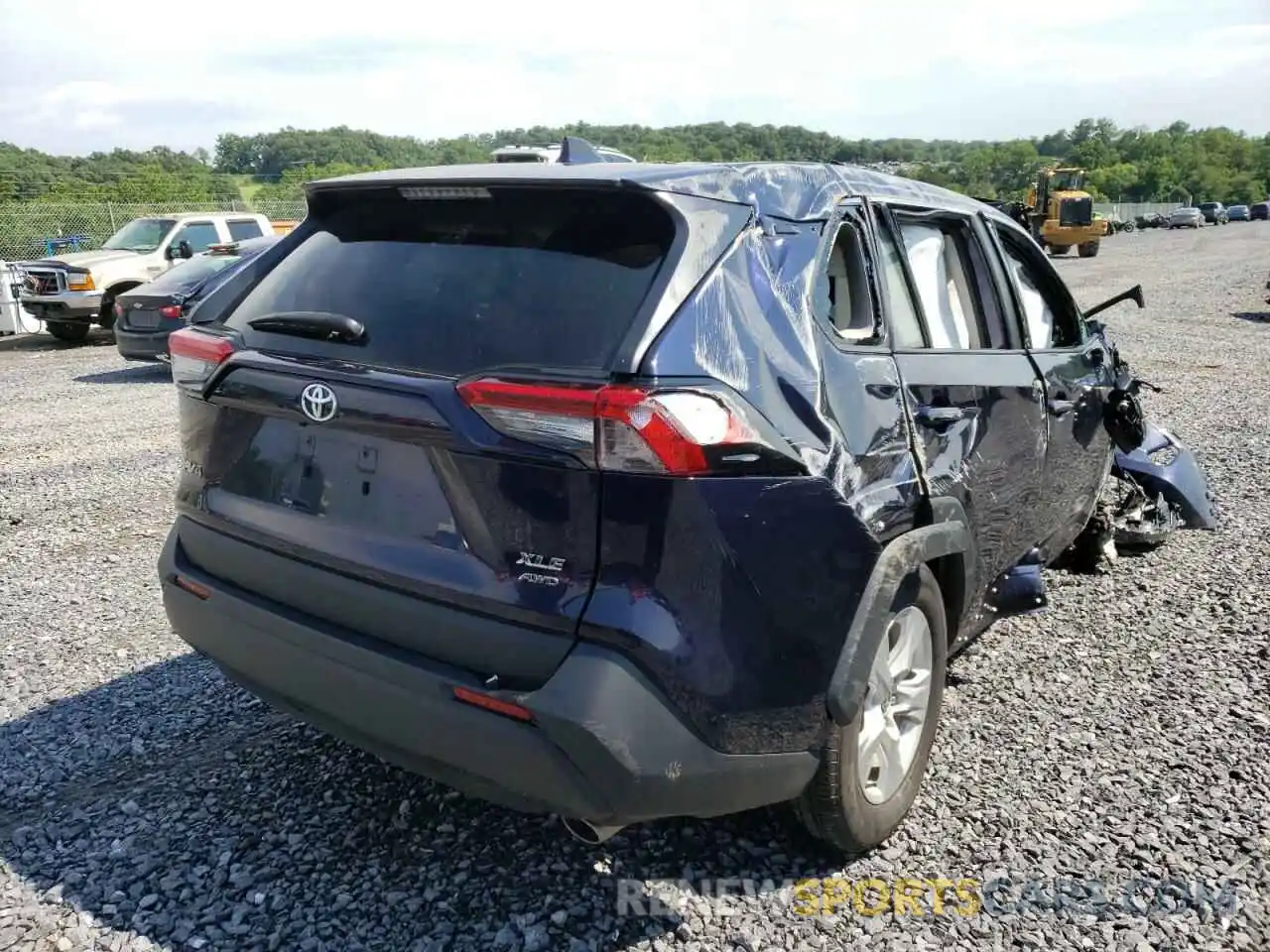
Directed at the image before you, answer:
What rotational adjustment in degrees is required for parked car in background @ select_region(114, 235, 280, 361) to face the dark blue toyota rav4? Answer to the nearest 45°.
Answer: approximately 135° to its right

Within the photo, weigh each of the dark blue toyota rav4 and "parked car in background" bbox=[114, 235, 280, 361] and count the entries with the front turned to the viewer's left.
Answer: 0

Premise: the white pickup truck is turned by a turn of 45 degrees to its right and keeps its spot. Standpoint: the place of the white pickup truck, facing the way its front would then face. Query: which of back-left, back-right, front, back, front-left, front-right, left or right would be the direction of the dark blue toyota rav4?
left

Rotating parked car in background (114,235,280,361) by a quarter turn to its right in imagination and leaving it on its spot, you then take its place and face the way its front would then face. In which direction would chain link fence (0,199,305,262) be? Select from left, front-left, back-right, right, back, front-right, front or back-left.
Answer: back-left

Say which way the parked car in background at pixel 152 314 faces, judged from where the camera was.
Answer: facing away from the viewer and to the right of the viewer

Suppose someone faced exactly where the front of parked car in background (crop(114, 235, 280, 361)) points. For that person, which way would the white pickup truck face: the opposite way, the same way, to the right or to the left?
the opposite way

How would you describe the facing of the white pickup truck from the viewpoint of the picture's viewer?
facing the viewer and to the left of the viewer

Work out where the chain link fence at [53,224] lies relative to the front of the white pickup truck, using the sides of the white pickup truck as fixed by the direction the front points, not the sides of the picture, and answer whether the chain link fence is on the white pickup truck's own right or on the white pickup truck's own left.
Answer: on the white pickup truck's own right

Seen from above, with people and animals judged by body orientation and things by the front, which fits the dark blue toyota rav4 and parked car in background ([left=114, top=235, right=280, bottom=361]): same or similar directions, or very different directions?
same or similar directions

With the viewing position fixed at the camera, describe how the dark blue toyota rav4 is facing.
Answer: facing away from the viewer and to the right of the viewer

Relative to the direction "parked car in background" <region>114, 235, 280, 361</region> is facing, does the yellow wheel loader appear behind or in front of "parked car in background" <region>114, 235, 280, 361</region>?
in front

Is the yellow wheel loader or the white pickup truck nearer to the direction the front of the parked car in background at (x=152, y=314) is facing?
the yellow wheel loader
